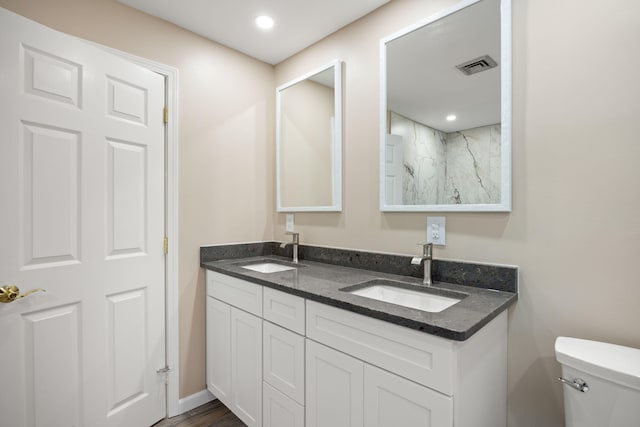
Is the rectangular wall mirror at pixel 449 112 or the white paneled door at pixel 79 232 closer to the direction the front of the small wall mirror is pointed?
the white paneled door

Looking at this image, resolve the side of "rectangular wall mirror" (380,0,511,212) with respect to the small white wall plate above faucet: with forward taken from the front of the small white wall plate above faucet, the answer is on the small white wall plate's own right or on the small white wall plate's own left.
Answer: on the small white wall plate's own left

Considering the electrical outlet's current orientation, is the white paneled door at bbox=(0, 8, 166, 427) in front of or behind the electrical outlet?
in front

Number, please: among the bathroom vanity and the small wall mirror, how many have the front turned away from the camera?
0

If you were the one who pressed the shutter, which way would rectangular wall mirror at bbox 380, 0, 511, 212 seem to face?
facing the viewer and to the left of the viewer
